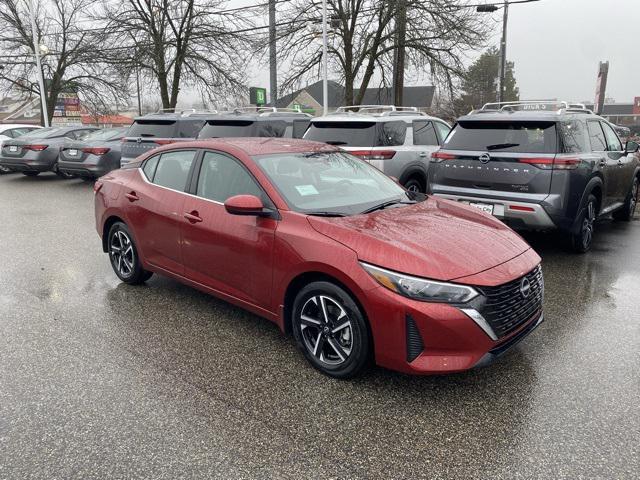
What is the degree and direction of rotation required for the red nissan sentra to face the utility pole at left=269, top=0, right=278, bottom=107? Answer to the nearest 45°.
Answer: approximately 135° to its left

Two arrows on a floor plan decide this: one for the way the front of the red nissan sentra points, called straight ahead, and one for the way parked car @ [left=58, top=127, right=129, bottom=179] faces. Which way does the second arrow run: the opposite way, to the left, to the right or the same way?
to the left

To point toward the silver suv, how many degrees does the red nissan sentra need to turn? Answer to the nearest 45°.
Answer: approximately 135° to its left

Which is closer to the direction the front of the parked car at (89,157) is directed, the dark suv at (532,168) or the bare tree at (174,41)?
the bare tree

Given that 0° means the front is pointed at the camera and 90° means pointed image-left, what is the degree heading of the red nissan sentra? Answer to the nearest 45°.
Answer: approximately 315°

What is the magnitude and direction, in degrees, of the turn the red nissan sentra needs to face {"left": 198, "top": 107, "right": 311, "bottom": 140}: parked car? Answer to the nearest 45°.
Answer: approximately 135° to its left

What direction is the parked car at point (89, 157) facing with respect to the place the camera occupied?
facing away from the viewer and to the right of the viewer

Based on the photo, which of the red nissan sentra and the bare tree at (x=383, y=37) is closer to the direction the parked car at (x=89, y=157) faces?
the bare tree

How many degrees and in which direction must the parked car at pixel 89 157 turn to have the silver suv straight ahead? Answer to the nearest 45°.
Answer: approximately 90° to its right

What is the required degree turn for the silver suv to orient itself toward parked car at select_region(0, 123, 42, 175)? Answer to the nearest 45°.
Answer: approximately 90° to its left

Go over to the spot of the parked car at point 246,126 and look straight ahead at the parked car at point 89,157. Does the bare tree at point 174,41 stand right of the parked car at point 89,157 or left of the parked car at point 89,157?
right

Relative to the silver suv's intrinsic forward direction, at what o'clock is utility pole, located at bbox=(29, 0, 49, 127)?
The utility pole is roughly at 9 o'clock from the silver suv.

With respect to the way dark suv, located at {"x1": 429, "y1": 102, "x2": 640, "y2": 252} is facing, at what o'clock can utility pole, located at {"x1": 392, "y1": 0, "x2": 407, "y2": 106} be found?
The utility pole is roughly at 10 o'clock from the dark suv.

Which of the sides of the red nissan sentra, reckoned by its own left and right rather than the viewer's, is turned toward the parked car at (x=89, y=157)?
back

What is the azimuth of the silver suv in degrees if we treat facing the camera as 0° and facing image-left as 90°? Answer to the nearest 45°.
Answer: approximately 225°
